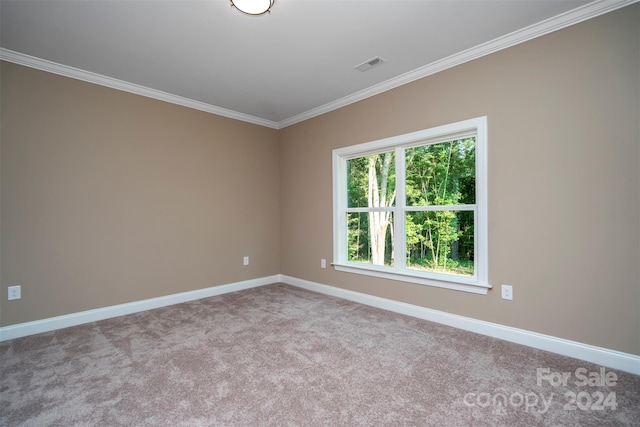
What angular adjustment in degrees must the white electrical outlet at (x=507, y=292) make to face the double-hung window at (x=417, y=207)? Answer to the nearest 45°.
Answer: approximately 90° to its right

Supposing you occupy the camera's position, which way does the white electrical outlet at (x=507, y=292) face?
facing the viewer

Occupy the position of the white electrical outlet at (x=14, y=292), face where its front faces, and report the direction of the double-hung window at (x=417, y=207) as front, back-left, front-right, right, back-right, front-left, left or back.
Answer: front-left

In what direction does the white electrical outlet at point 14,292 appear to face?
toward the camera

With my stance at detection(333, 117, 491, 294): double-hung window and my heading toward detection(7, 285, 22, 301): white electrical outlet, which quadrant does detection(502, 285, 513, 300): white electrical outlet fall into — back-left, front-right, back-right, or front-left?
back-left

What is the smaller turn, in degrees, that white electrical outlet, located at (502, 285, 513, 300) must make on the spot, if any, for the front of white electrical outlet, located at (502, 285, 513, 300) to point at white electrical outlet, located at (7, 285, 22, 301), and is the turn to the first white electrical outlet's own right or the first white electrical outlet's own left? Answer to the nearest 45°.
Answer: approximately 45° to the first white electrical outlet's own right

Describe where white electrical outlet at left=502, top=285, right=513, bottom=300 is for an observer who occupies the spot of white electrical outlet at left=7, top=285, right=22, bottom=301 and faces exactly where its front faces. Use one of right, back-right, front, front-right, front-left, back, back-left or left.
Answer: front-left

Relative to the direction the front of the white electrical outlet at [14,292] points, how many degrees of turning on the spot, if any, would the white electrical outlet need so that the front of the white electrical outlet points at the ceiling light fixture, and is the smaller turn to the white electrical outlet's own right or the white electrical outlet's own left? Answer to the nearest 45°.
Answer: approximately 45° to the white electrical outlet's own left

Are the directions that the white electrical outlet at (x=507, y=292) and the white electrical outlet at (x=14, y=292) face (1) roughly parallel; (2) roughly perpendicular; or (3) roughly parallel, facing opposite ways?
roughly perpendicular
